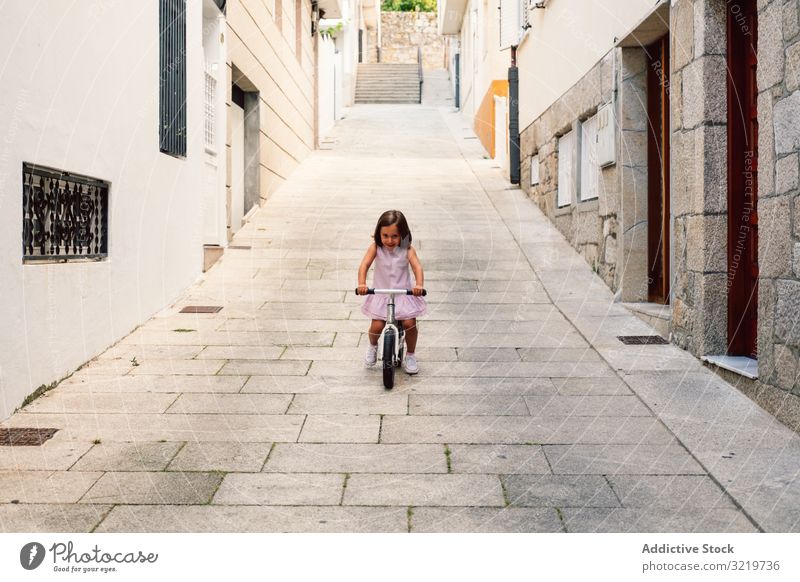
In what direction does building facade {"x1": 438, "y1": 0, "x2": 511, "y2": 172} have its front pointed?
to the viewer's left

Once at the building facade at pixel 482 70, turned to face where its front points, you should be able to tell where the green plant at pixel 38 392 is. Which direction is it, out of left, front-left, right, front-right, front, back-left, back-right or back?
left

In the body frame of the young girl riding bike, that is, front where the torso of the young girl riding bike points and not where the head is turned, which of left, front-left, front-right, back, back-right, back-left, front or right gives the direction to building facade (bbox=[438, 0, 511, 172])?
back

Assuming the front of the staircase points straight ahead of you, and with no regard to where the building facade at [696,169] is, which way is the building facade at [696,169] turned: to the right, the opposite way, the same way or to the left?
to the right

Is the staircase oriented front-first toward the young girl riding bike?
yes

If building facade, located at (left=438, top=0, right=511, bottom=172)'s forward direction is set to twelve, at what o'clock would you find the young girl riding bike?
The young girl riding bike is roughly at 9 o'clock from the building facade.

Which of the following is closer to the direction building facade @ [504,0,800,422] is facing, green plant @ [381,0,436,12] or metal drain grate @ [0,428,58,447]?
the metal drain grate

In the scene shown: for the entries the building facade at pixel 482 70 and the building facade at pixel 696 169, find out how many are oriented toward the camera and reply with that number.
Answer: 0

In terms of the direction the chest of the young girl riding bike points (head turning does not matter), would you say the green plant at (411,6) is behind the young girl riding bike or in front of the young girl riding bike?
behind

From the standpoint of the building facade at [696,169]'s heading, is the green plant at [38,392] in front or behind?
in front

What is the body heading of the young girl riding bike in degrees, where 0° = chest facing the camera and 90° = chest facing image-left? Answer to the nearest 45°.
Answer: approximately 0°

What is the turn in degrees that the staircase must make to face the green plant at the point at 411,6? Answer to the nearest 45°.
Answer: approximately 180°

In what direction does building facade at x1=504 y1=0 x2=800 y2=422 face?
to the viewer's left

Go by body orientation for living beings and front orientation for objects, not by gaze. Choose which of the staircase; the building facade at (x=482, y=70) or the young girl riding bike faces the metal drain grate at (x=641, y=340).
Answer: the staircase
